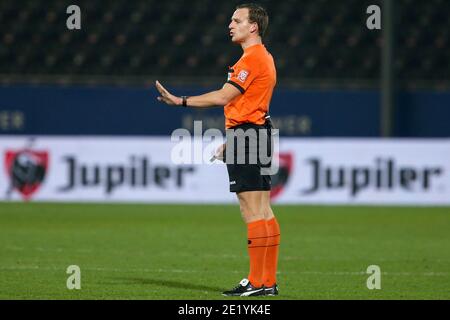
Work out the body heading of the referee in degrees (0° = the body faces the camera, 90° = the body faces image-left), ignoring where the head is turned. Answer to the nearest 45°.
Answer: approximately 90°

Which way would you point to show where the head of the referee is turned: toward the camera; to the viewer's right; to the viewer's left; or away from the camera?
to the viewer's left
